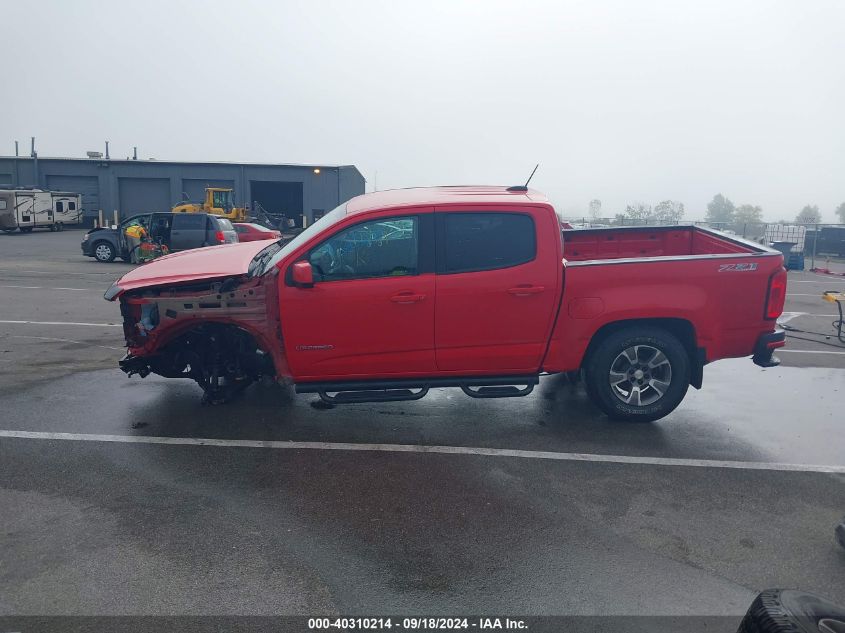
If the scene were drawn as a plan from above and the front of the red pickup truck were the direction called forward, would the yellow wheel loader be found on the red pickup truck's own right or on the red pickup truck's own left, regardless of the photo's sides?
on the red pickup truck's own right

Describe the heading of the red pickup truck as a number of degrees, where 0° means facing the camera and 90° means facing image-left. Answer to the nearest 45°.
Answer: approximately 90°

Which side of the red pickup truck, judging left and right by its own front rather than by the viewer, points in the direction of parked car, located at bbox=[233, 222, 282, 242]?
right

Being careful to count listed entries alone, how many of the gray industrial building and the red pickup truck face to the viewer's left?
1

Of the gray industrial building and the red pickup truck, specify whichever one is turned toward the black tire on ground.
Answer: the gray industrial building

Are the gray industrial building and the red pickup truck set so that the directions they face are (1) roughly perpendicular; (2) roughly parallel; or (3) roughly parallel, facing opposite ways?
roughly perpendicular

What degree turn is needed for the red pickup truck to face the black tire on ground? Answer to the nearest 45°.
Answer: approximately 90° to its left

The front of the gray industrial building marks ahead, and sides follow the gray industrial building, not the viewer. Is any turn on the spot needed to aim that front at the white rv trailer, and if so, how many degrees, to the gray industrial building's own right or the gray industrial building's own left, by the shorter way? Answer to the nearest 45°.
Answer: approximately 45° to the gray industrial building's own right

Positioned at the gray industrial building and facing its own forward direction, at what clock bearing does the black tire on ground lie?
The black tire on ground is roughly at 12 o'clock from the gray industrial building.
